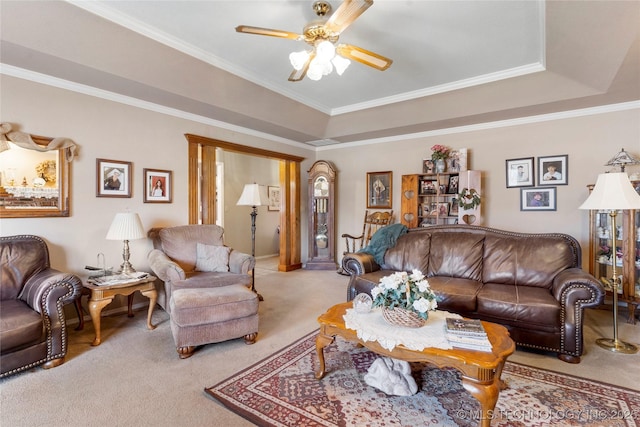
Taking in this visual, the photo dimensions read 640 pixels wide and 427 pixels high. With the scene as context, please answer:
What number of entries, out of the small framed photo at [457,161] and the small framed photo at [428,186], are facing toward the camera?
2

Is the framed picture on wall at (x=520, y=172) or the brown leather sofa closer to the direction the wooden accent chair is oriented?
the brown leather sofa

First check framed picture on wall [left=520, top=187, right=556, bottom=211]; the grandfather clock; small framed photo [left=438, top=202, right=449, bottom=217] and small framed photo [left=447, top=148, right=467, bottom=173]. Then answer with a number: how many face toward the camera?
4

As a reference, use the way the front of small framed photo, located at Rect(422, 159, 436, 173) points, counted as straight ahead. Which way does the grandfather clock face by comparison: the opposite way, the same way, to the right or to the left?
the same way

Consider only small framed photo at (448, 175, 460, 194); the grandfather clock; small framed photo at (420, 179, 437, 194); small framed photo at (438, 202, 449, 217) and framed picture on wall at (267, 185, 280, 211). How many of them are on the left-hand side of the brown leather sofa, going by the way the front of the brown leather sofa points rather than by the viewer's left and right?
0

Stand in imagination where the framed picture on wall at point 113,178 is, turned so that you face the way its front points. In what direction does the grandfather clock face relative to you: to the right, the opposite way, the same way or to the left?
to the right

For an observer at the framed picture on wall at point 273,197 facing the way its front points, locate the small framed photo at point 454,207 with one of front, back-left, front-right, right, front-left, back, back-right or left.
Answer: front

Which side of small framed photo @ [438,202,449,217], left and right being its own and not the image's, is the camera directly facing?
front

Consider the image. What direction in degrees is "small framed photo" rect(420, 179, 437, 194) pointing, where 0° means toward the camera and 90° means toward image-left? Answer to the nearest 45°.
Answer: approximately 0°

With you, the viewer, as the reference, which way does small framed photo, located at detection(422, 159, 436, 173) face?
facing the viewer

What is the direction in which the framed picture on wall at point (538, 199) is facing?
toward the camera

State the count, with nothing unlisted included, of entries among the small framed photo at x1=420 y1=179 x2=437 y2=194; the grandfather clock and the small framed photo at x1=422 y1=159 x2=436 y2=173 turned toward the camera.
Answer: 3

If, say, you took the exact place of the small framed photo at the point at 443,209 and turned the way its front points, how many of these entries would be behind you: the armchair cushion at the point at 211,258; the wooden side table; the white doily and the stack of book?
0

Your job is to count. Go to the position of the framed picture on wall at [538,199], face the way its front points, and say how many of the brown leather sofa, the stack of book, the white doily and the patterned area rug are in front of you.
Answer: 4

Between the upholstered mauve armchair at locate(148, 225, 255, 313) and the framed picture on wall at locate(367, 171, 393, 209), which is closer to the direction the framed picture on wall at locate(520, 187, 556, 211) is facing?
the upholstered mauve armchair

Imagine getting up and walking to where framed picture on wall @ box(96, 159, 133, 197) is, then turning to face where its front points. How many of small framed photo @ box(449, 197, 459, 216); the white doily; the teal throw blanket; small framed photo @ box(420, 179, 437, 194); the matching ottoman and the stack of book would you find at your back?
0

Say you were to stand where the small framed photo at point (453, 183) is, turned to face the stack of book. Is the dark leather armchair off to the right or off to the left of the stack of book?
right

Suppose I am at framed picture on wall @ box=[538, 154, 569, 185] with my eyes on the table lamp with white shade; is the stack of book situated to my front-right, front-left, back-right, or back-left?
front-left

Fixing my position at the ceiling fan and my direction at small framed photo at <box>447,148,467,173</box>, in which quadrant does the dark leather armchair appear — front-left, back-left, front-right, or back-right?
back-left

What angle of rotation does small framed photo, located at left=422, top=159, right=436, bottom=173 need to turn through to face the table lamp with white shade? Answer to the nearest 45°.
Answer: approximately 45° to its right
